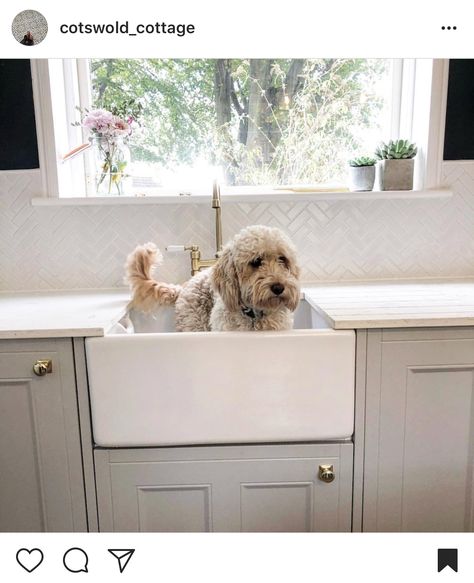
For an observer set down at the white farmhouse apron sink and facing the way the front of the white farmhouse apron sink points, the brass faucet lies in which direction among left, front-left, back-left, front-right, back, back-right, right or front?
back

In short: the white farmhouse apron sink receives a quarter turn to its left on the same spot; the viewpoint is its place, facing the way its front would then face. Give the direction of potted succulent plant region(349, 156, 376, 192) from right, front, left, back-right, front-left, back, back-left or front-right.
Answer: front-left

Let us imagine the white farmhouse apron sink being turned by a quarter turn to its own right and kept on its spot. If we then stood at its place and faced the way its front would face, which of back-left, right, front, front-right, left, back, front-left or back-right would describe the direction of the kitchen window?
right

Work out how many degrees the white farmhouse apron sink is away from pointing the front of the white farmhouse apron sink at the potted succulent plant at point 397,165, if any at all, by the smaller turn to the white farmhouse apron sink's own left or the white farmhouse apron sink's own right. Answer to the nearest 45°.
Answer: approximately 135° to the white farmhouse apron sink's own left

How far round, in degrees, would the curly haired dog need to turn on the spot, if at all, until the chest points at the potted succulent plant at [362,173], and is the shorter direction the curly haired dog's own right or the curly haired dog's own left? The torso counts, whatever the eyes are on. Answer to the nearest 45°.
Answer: approximately 90° to the curly haired dog's own left

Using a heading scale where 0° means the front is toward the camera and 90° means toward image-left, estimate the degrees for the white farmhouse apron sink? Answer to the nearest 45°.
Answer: approximately 0°

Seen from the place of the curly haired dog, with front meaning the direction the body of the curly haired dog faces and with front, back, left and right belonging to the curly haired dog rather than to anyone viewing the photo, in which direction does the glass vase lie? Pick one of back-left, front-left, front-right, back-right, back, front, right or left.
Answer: back

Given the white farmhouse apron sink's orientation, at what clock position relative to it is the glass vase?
The glass vase is roughly at 5 o'clock from the white farmhouse apron sink.

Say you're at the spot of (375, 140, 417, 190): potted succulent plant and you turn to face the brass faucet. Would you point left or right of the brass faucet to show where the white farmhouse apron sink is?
left

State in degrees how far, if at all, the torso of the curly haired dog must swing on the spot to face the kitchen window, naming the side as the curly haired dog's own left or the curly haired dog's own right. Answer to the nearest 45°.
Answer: approximately 135° to the curly haired dog's own left
